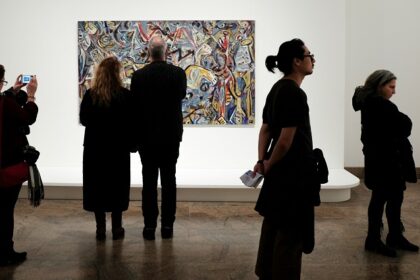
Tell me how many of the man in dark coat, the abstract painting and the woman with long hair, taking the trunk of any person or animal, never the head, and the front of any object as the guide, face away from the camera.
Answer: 2

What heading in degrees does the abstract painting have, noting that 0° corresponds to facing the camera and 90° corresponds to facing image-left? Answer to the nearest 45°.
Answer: approximately 0°

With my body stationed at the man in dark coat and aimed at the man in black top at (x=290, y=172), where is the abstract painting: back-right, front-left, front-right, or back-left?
back-left

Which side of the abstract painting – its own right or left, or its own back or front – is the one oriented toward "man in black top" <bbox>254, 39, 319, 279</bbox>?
front

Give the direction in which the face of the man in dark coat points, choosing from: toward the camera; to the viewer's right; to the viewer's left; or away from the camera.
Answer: away from the camera

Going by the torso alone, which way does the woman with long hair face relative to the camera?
away from the camera

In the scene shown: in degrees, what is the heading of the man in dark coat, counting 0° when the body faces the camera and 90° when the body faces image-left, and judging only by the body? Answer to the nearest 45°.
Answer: approximately 180°
